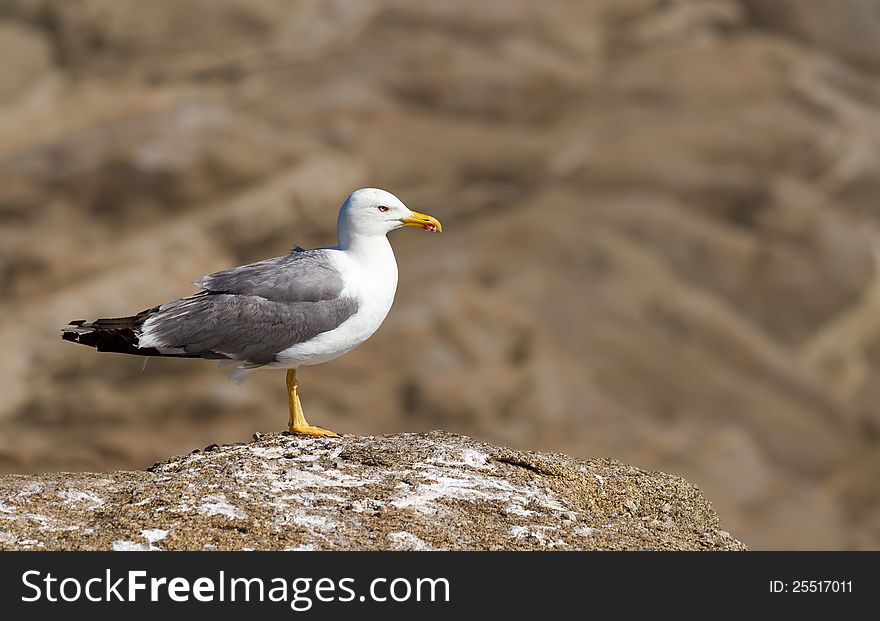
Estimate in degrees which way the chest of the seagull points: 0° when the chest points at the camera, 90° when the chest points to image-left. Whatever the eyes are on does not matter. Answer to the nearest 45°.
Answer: approximately 270°
